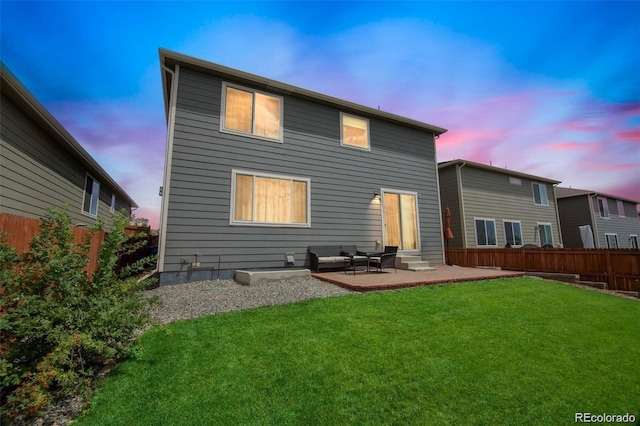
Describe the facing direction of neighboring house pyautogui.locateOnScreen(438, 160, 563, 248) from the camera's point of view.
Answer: facing away from the viewer and to the left of the viewer

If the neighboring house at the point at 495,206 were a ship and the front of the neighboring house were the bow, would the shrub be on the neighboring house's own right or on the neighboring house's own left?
on the neighboring house's own left

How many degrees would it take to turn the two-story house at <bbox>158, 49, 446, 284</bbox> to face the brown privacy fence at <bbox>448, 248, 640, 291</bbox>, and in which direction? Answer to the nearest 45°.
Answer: approximately 135° to its right

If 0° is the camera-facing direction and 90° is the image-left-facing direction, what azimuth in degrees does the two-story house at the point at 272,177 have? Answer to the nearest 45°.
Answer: approximately 135°

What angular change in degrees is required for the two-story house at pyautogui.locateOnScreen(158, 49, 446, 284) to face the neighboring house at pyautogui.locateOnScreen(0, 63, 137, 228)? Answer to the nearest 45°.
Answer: approximately 45° to its left

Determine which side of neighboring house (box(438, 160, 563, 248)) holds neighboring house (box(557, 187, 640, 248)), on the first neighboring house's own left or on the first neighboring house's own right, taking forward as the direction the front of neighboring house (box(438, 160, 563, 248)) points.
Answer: on the first neighboring house's own right

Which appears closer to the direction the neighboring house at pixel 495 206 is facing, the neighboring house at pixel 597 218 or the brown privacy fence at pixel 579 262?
the neighboring house

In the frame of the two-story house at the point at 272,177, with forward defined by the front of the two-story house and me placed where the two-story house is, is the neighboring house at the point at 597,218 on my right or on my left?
on my right

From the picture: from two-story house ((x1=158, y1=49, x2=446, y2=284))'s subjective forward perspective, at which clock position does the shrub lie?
The shrub is roughly at 8 o'clock from the two-story house.

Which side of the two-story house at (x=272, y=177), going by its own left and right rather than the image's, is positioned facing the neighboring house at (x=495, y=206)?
right
